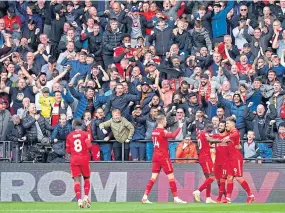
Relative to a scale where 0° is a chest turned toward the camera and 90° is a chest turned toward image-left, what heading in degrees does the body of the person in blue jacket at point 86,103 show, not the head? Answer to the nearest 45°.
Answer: approximately 315°

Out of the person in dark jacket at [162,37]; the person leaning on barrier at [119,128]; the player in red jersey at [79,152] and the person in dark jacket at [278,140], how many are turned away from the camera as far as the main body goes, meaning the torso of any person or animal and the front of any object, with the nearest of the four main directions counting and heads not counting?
1

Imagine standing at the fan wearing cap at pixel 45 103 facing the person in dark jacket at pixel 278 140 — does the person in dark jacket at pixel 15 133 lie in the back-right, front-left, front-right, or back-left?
back-right

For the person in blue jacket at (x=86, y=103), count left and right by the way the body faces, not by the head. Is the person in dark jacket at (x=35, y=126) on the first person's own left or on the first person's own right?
on the first person's own right

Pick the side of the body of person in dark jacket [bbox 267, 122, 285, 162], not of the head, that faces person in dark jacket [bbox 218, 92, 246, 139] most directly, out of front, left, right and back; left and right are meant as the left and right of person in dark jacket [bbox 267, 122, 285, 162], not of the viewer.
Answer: right

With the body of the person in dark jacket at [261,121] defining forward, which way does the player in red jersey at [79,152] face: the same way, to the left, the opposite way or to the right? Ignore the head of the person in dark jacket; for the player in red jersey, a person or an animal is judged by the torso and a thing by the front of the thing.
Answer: the opposite way

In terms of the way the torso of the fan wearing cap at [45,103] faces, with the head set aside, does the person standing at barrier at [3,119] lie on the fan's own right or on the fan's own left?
on the fan's own right

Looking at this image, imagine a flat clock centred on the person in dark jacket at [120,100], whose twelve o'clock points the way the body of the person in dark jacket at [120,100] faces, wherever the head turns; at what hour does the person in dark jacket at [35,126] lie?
the person in dark jacket at [35,126] is roughly at 3 o'clock from the person in dark jacket at [120,100].

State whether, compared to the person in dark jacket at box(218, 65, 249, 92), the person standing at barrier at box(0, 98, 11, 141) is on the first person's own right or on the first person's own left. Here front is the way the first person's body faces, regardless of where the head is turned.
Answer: on the first person's own right
